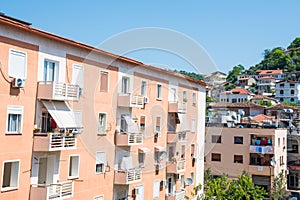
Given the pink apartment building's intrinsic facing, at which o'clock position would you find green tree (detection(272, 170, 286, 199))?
The green tree is roughly at 9 o'clock from the pink apartment building.

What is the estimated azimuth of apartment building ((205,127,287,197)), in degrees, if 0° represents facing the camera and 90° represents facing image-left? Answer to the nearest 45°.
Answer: approximately 0°

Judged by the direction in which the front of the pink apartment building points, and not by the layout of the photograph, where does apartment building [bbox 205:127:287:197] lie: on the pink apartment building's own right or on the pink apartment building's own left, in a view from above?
on the pink apartment building's own left

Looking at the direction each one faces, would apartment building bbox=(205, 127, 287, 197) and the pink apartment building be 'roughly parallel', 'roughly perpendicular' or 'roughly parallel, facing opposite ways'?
roughly perpendicular

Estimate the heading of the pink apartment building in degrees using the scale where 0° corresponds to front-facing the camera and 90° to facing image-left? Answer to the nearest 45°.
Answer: approximately 315°

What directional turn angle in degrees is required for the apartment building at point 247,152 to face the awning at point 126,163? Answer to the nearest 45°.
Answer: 0° — it already faces it

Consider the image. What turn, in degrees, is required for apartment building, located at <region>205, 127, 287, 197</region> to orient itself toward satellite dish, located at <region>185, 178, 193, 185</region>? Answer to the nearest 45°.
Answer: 0° — it already faces it
